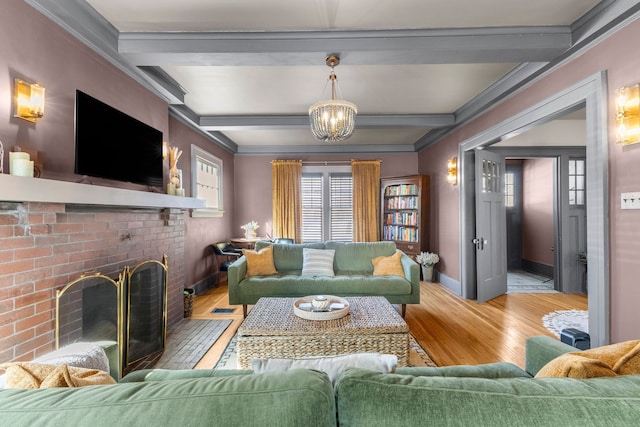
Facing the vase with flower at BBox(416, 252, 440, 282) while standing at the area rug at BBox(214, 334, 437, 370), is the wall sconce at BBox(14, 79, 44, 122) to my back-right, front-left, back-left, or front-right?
back-left

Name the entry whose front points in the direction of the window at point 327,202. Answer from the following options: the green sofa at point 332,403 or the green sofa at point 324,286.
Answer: the green sofa at point 332,403

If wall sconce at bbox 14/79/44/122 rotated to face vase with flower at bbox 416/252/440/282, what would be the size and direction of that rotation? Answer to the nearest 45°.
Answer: approximately 45° to its left

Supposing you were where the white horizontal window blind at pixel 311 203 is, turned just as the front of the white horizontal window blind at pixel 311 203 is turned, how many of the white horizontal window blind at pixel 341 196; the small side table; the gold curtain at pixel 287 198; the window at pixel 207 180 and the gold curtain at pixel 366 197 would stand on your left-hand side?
2

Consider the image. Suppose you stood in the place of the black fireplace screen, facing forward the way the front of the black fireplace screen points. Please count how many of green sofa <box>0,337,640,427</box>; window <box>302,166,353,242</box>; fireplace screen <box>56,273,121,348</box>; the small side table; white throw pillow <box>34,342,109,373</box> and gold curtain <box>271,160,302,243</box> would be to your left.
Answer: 3

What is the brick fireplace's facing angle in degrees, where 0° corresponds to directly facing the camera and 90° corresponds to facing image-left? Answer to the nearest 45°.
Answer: approximately 315°

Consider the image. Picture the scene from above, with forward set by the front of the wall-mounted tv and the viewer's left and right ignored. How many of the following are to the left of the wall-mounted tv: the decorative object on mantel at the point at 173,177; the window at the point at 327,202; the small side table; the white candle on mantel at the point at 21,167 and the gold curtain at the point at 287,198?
4

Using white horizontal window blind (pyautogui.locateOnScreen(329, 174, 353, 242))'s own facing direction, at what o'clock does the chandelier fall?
The chandelier is roughly at 12 o'clock from the white horizontal window blind.

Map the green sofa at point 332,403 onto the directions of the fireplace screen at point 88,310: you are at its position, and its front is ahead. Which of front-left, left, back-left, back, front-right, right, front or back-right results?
front-right

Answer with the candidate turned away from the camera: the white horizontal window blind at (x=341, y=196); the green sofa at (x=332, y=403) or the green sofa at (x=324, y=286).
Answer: the green sofa at (x=332, y=403)

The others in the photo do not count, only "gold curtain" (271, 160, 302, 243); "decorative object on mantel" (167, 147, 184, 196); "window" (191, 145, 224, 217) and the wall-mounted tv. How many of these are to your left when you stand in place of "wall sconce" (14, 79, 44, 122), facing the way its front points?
4

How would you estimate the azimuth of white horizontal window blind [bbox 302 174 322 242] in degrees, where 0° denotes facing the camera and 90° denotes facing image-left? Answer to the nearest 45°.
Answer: approximately 0°

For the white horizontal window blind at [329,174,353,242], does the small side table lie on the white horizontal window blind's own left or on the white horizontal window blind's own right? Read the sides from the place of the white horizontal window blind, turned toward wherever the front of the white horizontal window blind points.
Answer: on the white horizontal window blind's own right

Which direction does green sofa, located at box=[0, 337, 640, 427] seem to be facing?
away from the camera
